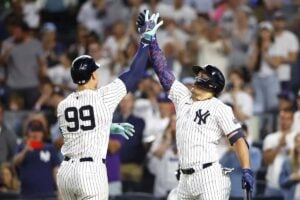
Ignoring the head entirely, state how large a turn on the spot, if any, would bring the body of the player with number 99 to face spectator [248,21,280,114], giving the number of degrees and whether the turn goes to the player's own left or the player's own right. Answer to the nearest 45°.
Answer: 0° — they already face them

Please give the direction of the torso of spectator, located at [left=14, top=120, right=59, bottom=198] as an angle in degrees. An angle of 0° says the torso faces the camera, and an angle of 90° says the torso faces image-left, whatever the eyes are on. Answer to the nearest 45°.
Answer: approximately 0°

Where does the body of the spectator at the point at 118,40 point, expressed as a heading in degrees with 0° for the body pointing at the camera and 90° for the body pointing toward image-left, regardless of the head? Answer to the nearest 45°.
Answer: approximately 0°

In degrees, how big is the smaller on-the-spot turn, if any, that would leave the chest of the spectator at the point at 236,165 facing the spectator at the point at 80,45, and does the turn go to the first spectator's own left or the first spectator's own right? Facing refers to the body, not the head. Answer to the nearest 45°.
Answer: approximately 135° to the first spectator's own right

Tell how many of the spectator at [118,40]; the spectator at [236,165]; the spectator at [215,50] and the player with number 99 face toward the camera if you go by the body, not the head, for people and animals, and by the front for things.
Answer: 3

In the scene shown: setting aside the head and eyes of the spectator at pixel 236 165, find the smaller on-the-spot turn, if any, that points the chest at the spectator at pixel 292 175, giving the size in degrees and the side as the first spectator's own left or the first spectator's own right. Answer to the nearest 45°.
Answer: approximately 90° to the first spectator's own left

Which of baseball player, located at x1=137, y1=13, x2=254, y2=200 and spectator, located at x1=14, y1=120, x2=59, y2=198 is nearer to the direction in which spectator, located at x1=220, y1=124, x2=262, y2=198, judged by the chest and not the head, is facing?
the baseball player

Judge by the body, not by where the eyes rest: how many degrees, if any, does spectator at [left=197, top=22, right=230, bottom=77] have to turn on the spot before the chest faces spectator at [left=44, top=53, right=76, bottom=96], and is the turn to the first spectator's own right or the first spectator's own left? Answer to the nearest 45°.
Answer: approximately 90° to the first spectator's own right

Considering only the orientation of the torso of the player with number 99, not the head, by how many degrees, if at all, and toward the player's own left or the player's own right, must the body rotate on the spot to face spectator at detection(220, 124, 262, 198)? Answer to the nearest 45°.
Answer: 0° — they already face them
